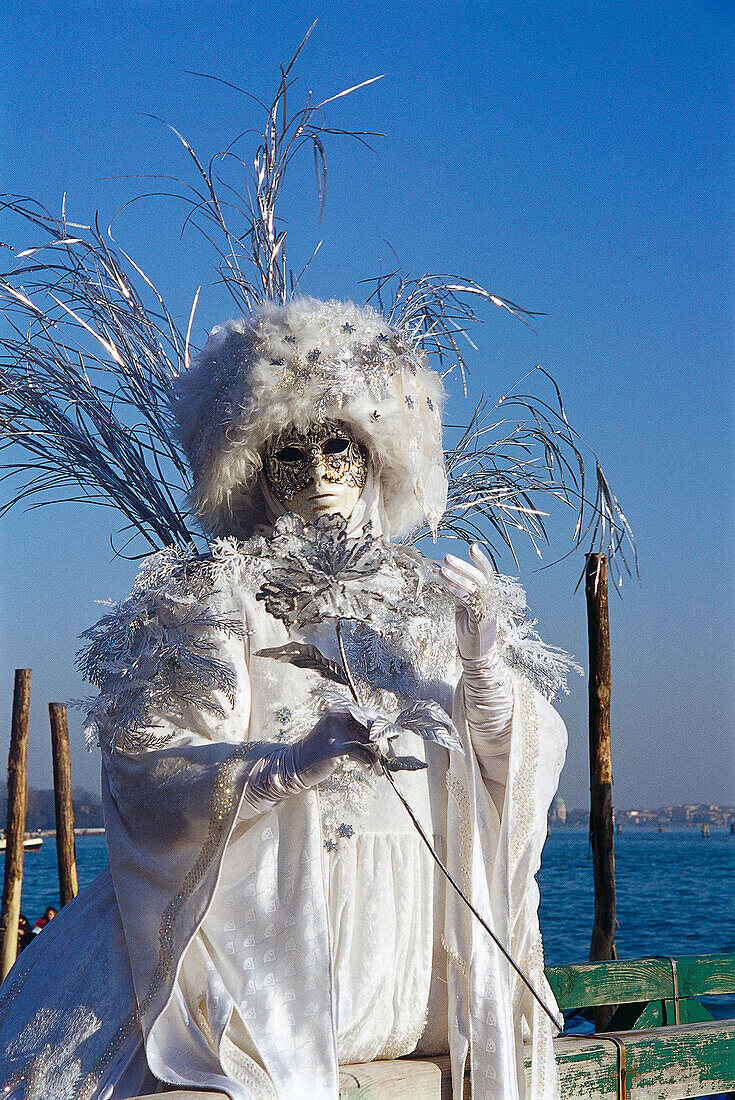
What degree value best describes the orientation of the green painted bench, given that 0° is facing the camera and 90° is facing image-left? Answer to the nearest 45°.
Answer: approximately 0°

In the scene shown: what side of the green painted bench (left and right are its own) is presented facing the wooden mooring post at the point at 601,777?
back

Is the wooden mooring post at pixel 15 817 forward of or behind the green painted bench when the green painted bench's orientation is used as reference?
behind
